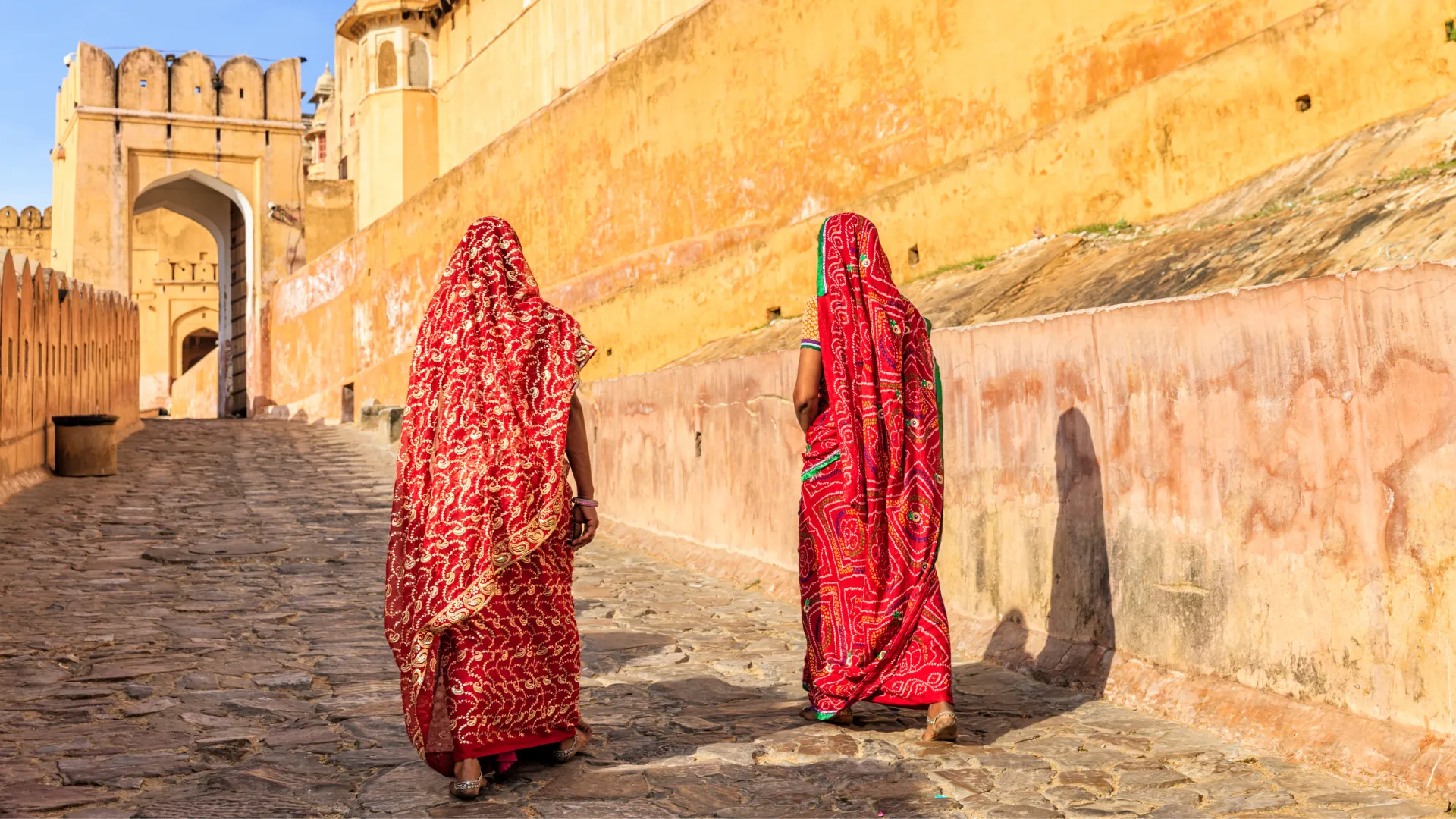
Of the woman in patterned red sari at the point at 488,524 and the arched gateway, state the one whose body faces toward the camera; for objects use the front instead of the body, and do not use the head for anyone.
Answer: the arched gateway

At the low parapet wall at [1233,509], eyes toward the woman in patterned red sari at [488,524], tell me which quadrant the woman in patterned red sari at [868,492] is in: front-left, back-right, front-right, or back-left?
front-right

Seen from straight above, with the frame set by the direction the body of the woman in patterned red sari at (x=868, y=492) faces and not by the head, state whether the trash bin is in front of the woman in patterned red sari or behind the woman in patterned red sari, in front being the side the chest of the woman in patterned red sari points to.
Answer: in front

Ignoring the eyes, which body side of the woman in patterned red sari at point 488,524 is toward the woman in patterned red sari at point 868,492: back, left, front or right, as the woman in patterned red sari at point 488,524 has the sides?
right

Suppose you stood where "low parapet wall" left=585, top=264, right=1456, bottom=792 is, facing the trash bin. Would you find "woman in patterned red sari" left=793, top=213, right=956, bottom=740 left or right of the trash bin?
left

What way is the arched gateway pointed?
toward the camera

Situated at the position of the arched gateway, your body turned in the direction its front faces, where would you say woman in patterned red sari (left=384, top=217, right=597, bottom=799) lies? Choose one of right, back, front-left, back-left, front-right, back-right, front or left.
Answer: front

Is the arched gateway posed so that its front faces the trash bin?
yes

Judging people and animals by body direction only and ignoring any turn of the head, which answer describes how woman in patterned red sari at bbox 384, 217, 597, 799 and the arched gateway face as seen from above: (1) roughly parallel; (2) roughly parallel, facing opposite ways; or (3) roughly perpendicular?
roughly parallel, facing opposite ways

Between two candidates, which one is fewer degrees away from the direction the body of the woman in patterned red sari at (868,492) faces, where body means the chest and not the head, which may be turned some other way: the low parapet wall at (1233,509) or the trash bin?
the trash bin

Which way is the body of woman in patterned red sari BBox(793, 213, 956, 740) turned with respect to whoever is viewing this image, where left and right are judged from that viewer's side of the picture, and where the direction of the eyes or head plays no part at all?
facing away from the viewer and to the left of the viewer

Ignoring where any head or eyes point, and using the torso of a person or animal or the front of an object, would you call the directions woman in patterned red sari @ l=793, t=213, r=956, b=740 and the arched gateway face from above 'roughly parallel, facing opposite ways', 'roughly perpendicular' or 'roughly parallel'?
roughly parallel, facing opposite ways

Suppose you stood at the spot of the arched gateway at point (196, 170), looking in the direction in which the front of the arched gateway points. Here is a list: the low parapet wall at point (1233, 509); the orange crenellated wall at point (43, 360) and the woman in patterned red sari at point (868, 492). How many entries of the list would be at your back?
0

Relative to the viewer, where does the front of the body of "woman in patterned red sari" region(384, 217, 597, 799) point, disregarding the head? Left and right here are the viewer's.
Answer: facing away from the viewer

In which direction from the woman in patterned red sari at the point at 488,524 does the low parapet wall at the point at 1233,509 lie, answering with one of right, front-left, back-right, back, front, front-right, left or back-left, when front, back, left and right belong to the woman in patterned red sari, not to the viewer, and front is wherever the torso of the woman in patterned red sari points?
right

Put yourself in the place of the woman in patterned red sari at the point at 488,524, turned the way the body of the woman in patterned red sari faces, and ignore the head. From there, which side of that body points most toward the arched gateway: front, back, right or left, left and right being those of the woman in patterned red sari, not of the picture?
front

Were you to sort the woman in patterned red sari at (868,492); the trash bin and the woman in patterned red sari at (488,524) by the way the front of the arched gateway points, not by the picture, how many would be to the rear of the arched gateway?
0
